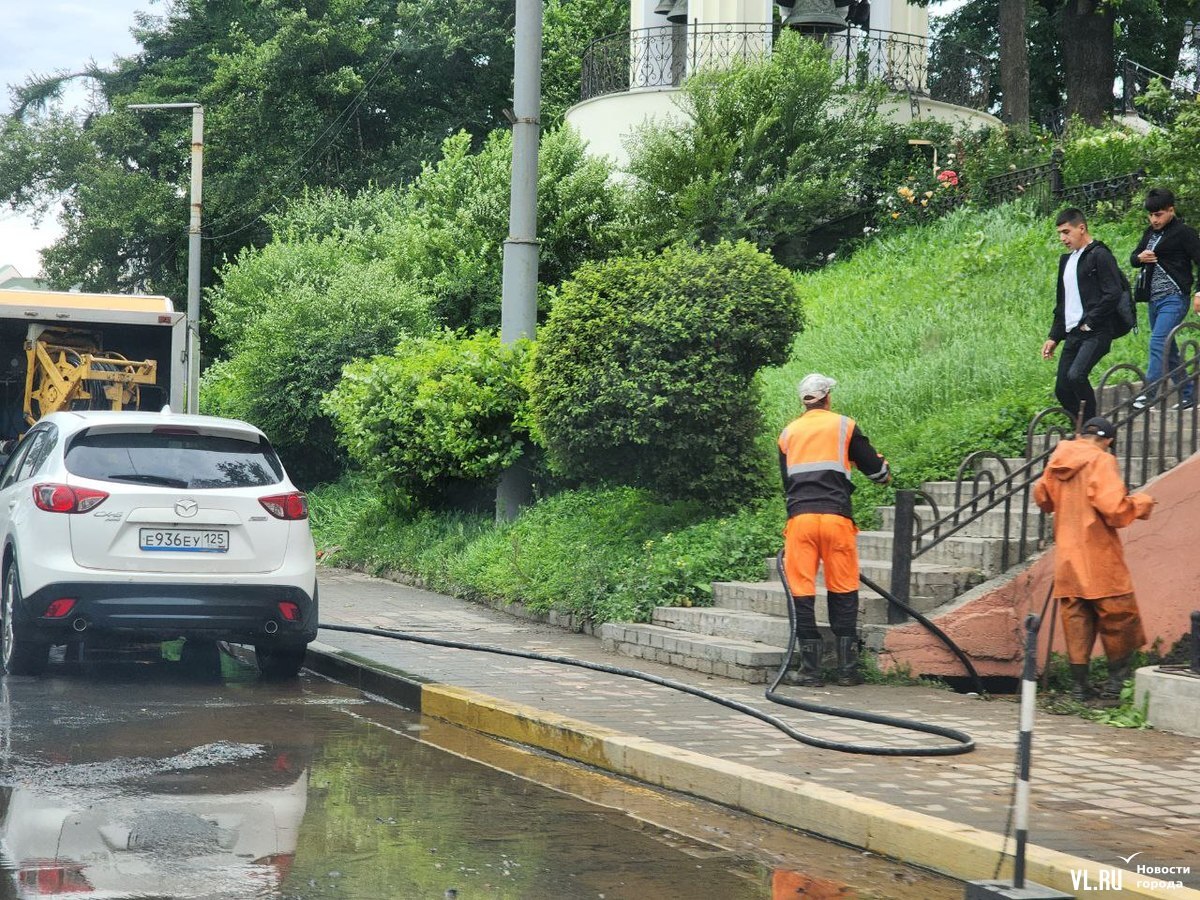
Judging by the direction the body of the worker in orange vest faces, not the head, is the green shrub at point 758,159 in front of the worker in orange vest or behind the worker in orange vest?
in front

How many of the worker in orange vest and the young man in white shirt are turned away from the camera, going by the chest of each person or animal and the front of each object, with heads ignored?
1

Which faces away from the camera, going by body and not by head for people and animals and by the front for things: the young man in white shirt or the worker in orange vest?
the worker in orange vest

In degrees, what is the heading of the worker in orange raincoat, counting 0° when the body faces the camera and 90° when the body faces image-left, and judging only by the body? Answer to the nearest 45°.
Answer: approximately 225°

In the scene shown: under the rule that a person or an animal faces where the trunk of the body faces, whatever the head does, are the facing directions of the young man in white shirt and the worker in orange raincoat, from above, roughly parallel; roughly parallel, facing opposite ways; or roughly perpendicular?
roughly parallel, facing opposite ways

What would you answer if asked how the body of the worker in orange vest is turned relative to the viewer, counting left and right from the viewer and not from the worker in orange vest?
facing away from the viewer

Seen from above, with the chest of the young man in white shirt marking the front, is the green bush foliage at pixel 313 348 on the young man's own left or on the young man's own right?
on the young man's own right

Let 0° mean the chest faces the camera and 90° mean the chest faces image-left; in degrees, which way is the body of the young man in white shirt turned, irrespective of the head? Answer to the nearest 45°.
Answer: approximately 45°

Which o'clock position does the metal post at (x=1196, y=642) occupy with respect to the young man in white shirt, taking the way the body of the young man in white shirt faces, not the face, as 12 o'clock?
The metal post is roughly at 10 o'clock from the young man in white shirt.

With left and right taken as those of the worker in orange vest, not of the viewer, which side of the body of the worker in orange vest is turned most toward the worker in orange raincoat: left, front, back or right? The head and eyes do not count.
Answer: right

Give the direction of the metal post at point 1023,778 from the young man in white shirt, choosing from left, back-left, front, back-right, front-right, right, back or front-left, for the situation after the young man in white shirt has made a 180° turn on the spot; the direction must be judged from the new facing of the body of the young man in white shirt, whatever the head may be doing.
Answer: back-right

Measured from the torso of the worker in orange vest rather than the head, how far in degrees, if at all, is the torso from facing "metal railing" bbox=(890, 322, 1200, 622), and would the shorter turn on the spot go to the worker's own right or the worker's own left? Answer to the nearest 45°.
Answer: approximately 45° to the worker's own right

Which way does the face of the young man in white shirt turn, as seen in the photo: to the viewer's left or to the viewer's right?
to the viewer's left

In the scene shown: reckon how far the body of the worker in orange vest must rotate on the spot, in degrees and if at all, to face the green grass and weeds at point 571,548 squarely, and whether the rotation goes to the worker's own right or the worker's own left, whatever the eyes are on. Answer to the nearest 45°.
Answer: approximately 45° to the worker's own left
